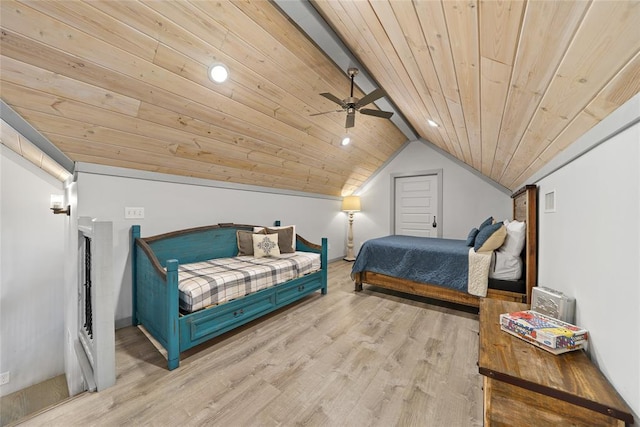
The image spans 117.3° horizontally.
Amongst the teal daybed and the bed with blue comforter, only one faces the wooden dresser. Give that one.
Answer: the teal daybed

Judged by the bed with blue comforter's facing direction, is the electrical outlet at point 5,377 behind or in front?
in front

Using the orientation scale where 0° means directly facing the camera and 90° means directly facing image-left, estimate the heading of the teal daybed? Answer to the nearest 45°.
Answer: approximately 315°

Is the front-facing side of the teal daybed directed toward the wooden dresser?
yes

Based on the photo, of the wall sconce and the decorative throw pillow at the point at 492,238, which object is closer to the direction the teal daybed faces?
the decorative throw pillow

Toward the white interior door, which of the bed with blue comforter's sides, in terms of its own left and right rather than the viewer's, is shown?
right

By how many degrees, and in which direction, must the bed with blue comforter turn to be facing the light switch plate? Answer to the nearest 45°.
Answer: approximately 45° to its left

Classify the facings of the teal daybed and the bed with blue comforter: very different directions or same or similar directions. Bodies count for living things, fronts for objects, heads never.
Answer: very different directions

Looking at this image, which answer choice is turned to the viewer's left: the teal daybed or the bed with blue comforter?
the bed with blue comforter

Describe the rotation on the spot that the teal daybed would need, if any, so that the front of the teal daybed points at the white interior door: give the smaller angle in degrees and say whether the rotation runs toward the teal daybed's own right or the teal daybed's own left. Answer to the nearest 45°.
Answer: approximately 45° to the teal daybed's own left

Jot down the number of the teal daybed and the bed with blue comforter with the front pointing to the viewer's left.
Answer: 1

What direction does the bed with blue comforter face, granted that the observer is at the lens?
facing to the left of the viewer

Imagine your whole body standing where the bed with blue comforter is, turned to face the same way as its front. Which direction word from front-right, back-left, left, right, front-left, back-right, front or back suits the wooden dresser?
left
